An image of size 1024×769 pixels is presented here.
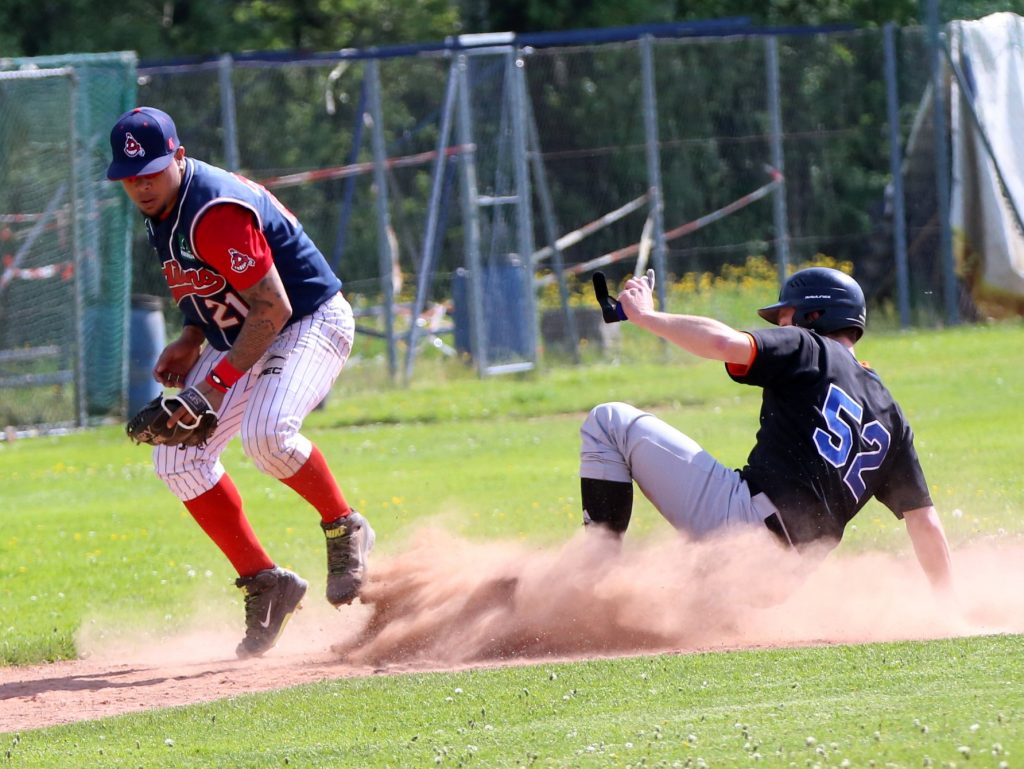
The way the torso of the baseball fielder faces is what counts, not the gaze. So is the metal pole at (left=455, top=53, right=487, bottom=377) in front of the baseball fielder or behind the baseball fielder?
behind

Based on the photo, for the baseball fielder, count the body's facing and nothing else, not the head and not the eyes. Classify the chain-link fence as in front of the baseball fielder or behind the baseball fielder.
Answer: behind

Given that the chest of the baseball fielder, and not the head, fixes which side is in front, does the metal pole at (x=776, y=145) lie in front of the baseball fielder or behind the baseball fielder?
behind

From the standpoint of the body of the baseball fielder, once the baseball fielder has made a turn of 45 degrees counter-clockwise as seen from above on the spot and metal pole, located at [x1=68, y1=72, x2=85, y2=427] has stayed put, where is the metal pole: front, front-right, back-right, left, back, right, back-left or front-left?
back

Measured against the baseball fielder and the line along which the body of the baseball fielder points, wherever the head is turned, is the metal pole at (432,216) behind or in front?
behind
